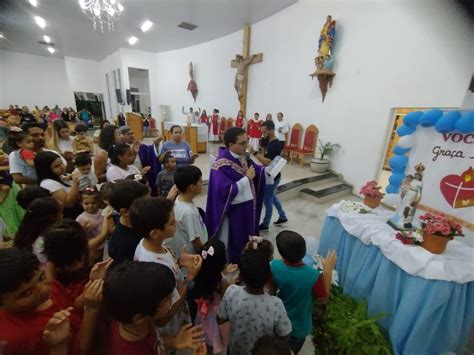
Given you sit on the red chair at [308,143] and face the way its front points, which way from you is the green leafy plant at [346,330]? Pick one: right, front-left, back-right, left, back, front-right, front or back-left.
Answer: front-left

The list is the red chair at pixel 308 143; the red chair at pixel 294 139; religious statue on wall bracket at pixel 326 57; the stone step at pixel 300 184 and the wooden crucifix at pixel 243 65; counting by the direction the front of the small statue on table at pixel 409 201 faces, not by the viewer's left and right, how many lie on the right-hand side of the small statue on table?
5

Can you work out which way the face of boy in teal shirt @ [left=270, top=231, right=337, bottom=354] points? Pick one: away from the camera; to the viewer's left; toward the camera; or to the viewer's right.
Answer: away from the camera

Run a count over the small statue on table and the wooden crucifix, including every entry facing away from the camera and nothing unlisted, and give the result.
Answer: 0

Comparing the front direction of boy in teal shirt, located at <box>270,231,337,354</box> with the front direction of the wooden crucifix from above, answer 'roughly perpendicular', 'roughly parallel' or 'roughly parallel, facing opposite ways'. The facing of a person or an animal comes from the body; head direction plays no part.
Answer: roughly parallel, facing opposite ways

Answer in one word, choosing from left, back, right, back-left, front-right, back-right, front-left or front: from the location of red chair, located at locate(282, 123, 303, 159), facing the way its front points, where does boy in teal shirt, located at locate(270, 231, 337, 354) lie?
front-left

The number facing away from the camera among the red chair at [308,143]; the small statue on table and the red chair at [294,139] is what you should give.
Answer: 0

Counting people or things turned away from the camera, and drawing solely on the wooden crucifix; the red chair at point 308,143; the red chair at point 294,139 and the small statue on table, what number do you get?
0

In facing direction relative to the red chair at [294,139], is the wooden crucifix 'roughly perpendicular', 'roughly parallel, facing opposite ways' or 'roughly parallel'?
roughly parallel

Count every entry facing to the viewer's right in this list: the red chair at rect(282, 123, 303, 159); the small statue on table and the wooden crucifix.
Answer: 0

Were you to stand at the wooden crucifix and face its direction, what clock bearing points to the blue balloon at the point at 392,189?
The blue balloon is roughly at 10 o'clock from the wooden crucifix.

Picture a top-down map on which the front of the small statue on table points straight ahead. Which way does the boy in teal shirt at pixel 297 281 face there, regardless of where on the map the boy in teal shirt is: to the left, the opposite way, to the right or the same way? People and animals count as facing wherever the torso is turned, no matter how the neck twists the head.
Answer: the opposite way

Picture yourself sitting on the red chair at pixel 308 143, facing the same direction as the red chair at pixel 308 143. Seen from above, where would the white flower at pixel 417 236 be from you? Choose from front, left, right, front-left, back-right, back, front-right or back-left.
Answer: front-left

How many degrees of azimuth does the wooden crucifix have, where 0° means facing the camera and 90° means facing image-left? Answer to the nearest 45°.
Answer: approximately 45°

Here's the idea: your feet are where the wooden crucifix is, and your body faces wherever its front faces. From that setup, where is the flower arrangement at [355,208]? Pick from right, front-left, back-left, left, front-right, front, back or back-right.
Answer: front-left
